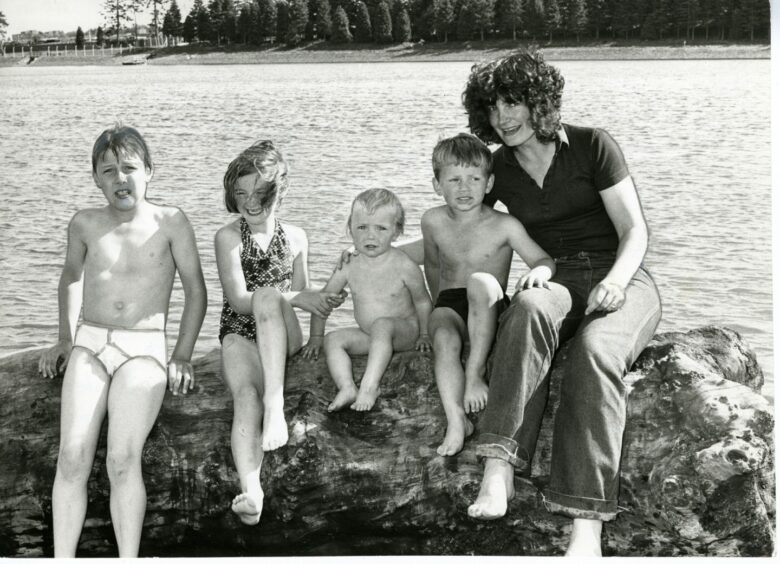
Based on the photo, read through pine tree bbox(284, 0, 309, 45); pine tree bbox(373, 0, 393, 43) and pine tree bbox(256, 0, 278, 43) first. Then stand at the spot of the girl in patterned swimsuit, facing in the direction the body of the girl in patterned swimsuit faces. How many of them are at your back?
3

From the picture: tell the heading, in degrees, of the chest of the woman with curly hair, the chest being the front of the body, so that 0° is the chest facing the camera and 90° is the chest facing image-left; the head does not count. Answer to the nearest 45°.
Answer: approximately 45°

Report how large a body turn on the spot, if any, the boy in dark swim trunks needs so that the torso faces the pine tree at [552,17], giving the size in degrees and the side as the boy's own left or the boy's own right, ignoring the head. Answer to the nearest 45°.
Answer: approximately 180°

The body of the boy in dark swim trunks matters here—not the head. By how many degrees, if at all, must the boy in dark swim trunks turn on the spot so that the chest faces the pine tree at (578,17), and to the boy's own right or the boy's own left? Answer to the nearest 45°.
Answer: approximately 180°

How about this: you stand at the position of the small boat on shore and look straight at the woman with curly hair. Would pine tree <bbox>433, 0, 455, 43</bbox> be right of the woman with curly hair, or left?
left

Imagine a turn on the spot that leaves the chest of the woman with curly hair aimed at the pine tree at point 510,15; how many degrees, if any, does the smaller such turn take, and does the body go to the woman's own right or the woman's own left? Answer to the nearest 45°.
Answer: approximately 135° to the woman's own right

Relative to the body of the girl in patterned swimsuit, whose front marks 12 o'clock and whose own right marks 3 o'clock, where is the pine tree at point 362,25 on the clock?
The pine tree is roughly at 6 o'clock from the girl in patterned swimsuit.

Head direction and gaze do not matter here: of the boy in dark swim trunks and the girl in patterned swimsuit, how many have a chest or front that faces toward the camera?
2

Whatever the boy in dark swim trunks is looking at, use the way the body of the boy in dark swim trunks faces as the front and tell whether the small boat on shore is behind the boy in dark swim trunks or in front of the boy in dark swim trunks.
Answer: behind

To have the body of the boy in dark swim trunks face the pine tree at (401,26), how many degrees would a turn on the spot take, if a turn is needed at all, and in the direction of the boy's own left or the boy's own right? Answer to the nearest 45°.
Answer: approximately 180°

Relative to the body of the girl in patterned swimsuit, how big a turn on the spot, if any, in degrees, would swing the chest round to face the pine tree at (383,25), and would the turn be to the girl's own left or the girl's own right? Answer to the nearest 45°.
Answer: approximately 180°

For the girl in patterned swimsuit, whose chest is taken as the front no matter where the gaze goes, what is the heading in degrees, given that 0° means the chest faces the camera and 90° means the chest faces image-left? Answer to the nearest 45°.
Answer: approximately 0°

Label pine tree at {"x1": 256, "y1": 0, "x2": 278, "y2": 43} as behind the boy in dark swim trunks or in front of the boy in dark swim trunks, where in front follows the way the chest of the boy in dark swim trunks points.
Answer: behind
